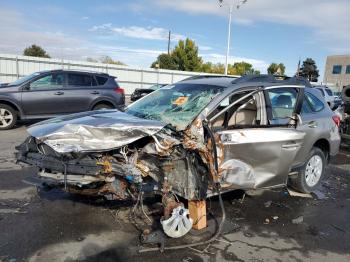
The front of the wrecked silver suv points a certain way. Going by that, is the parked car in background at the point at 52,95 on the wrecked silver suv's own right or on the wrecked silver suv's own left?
on the wrecked silver suv's own right

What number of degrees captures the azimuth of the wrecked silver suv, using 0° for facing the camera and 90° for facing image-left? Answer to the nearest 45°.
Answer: approximately 45°
